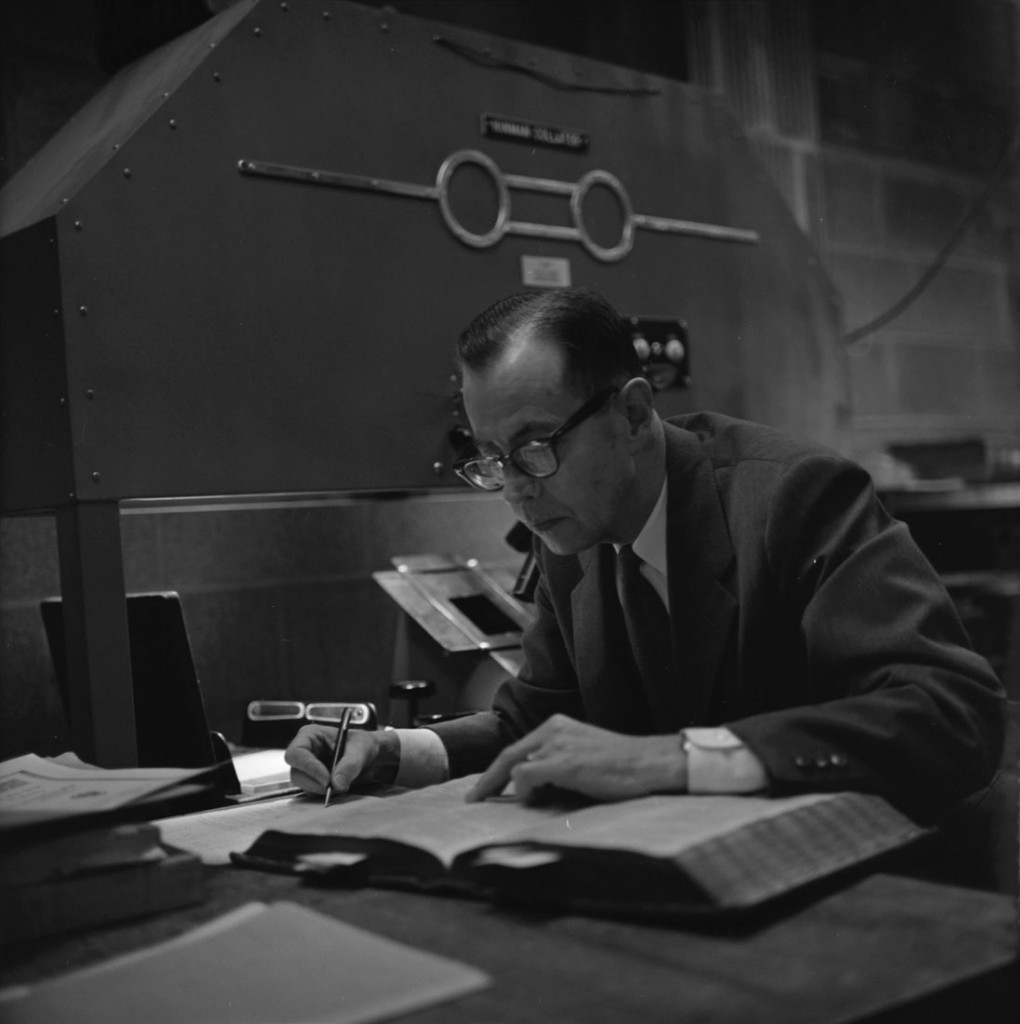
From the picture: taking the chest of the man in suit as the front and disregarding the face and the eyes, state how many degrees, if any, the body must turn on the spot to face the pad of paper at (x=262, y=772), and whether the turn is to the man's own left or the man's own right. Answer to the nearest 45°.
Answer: approximately 90° to the man's own right

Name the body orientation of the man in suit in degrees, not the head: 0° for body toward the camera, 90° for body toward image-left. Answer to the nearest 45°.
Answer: approximately 45°

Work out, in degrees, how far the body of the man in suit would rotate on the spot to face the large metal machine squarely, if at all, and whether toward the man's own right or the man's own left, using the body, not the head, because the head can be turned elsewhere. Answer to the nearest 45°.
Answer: approximately 90° to the man's own right

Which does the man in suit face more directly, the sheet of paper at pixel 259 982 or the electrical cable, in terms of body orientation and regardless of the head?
the sheet of paper
